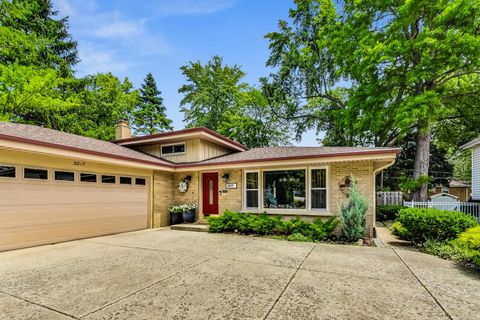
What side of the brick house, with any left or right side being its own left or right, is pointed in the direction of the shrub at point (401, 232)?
left

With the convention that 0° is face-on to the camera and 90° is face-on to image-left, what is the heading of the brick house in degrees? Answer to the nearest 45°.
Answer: approximately 0°

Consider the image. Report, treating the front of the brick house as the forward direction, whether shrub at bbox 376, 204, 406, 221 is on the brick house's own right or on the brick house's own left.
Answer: on the brick house's own left

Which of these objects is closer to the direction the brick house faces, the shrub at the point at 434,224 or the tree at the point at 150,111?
the shrub
